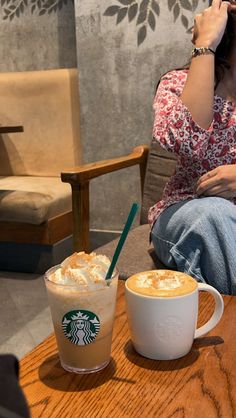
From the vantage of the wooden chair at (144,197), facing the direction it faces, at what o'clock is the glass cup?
The glass cup is roughly at 11 o'clock from the wooden chair.

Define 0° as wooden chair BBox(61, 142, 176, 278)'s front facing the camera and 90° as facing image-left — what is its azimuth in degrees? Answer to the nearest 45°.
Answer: approximately 45°
